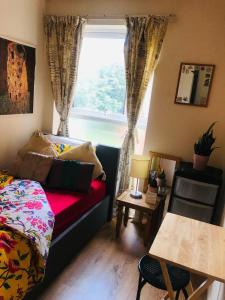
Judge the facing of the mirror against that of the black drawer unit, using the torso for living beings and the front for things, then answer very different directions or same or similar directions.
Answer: same or similar directions

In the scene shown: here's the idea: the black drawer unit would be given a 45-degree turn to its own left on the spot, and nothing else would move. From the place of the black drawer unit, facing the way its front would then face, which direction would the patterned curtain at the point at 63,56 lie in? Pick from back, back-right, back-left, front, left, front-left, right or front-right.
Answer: back-right

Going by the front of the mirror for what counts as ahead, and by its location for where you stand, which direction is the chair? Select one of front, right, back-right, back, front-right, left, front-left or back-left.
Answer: front

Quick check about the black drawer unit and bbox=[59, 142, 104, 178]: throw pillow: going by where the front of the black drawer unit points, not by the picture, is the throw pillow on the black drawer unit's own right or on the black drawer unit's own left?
on the black drawer unit's own right

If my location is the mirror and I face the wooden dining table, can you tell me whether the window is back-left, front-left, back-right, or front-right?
back-right

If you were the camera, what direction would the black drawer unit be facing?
facing the viewer

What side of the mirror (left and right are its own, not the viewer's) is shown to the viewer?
front

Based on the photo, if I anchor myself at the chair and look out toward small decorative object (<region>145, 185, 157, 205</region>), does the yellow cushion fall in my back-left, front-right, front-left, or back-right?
front-left

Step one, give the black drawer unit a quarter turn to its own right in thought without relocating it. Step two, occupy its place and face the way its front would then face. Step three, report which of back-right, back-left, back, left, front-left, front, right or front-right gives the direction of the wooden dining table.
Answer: left
